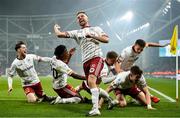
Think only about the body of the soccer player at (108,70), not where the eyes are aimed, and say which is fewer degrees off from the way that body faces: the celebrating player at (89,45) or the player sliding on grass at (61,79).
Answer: the celebrating player

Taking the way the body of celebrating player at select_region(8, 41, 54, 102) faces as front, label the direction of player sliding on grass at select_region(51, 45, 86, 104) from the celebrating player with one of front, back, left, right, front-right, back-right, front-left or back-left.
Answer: front-left

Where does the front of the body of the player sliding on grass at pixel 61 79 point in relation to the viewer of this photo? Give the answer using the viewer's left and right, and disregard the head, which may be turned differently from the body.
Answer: facing to the right of the viewer

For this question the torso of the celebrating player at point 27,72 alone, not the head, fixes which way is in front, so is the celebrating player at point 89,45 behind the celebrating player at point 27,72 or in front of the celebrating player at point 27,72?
in front

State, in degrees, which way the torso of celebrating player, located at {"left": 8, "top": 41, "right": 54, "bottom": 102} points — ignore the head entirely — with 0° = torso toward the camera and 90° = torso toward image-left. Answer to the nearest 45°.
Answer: approximately 0°

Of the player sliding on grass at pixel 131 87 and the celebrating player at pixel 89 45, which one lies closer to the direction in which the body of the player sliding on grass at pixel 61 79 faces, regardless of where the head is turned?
the player sliding on grass
